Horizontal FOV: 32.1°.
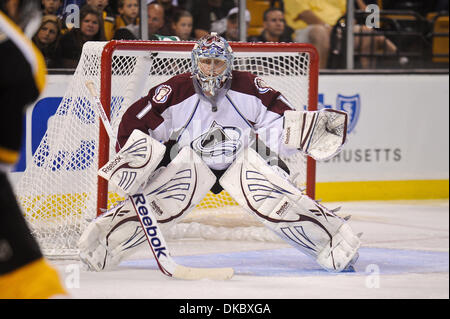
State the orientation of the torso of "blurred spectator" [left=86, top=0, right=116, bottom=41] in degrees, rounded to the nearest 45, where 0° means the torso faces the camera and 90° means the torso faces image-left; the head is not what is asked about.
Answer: approximately 0°

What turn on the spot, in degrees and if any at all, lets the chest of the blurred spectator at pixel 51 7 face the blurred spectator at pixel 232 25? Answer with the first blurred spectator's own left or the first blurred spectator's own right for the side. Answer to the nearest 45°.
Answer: approximately 135° to the first blurred spectator's own left

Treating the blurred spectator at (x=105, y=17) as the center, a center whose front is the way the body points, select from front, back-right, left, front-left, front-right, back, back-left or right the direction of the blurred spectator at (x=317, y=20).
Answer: back-left

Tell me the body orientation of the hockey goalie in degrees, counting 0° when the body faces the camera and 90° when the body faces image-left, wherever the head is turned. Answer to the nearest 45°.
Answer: approximately 0°

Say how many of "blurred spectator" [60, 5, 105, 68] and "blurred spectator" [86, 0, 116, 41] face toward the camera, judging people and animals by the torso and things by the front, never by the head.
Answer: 2

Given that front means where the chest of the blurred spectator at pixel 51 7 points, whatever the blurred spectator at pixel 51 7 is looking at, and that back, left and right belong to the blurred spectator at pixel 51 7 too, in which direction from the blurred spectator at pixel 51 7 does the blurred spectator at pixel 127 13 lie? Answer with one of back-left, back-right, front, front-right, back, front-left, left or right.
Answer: back-left
